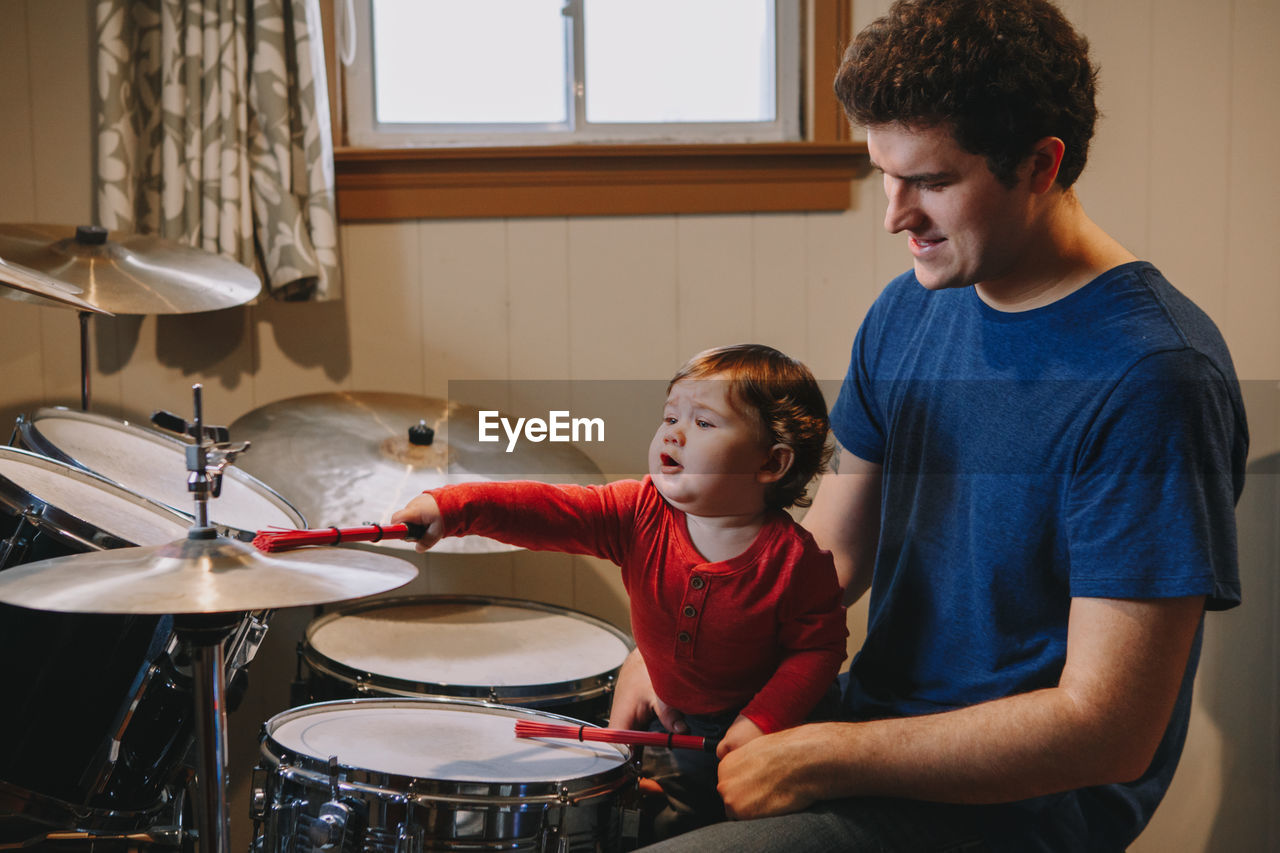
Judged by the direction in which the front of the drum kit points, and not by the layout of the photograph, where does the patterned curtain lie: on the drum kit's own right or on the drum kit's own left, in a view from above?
on the drum kit's own right

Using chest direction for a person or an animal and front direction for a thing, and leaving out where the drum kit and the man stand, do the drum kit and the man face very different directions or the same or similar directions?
same or similar directions

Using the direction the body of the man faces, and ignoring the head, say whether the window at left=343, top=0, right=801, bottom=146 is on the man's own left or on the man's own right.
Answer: on the man's own right

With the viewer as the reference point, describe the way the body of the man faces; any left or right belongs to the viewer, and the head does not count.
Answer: facing the viewer and to the left of the viewer

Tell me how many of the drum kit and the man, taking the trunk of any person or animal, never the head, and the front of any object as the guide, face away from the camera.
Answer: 0

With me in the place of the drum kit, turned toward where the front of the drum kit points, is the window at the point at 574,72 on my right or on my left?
on my right

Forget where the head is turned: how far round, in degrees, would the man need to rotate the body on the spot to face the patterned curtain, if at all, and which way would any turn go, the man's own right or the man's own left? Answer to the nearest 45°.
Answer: approximately 90° to the man's own right

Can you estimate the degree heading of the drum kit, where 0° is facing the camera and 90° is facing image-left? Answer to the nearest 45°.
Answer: approximately 90°
